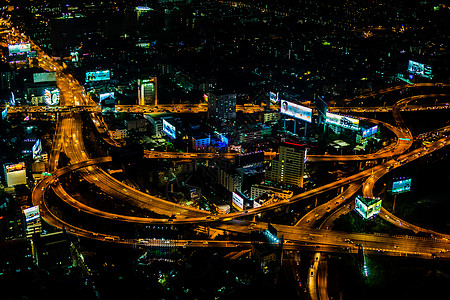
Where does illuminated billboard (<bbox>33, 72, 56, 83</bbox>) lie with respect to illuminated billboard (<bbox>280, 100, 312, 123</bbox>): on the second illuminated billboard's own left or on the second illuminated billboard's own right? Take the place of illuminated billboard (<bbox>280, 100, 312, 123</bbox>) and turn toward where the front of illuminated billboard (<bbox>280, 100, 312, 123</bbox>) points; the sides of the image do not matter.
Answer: on the second illuminated billboard's own right

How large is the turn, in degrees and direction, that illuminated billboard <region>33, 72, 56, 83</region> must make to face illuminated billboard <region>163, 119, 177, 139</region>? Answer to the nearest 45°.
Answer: approximately 45° to its left

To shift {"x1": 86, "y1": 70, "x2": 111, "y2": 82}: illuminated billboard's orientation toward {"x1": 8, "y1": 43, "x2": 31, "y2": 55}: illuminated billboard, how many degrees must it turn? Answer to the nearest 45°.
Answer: approximately 135° to its right

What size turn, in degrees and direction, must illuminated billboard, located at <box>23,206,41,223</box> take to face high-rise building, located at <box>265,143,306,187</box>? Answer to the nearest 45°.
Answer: approximately 90° to its left

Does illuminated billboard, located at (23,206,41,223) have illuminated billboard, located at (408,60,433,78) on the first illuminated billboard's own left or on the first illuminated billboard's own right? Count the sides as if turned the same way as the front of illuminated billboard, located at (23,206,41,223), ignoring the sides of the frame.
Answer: on the first illuminated billboard's own left

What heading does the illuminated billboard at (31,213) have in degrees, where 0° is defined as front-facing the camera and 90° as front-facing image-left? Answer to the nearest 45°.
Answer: approximately 0°

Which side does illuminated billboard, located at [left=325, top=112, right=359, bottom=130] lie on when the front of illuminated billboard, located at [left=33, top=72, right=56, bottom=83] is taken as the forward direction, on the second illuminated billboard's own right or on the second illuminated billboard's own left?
on the second illuminated billboard's own left
